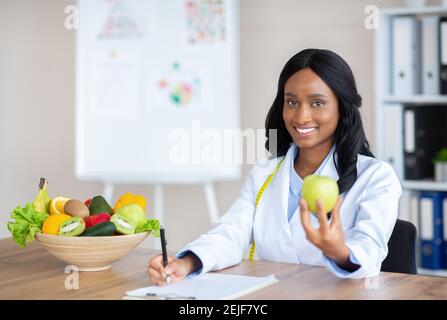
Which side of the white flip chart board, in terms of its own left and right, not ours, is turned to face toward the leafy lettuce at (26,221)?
front

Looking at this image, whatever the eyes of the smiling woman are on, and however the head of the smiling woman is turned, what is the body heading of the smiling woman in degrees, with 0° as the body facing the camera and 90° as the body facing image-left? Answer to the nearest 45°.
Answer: approximately 45°

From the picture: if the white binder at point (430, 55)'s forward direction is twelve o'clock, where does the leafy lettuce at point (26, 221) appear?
The leafy lettuce is roughly at 1 o'clock from the white binder.

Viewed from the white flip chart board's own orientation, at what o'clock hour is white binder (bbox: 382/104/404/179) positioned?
The white binder is roughly at 10 o'clock from the white flip chart board.

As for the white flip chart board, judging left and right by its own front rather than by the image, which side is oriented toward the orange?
front

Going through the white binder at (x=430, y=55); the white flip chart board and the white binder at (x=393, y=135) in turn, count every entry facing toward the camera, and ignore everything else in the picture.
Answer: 3

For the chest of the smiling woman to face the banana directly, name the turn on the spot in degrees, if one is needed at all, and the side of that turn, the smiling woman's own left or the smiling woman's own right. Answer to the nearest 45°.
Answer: approximately 45° to the smiling woman's own right

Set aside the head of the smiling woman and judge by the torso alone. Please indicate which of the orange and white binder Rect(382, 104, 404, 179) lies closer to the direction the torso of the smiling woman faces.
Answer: the orange

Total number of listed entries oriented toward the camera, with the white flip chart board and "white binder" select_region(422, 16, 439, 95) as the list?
2
